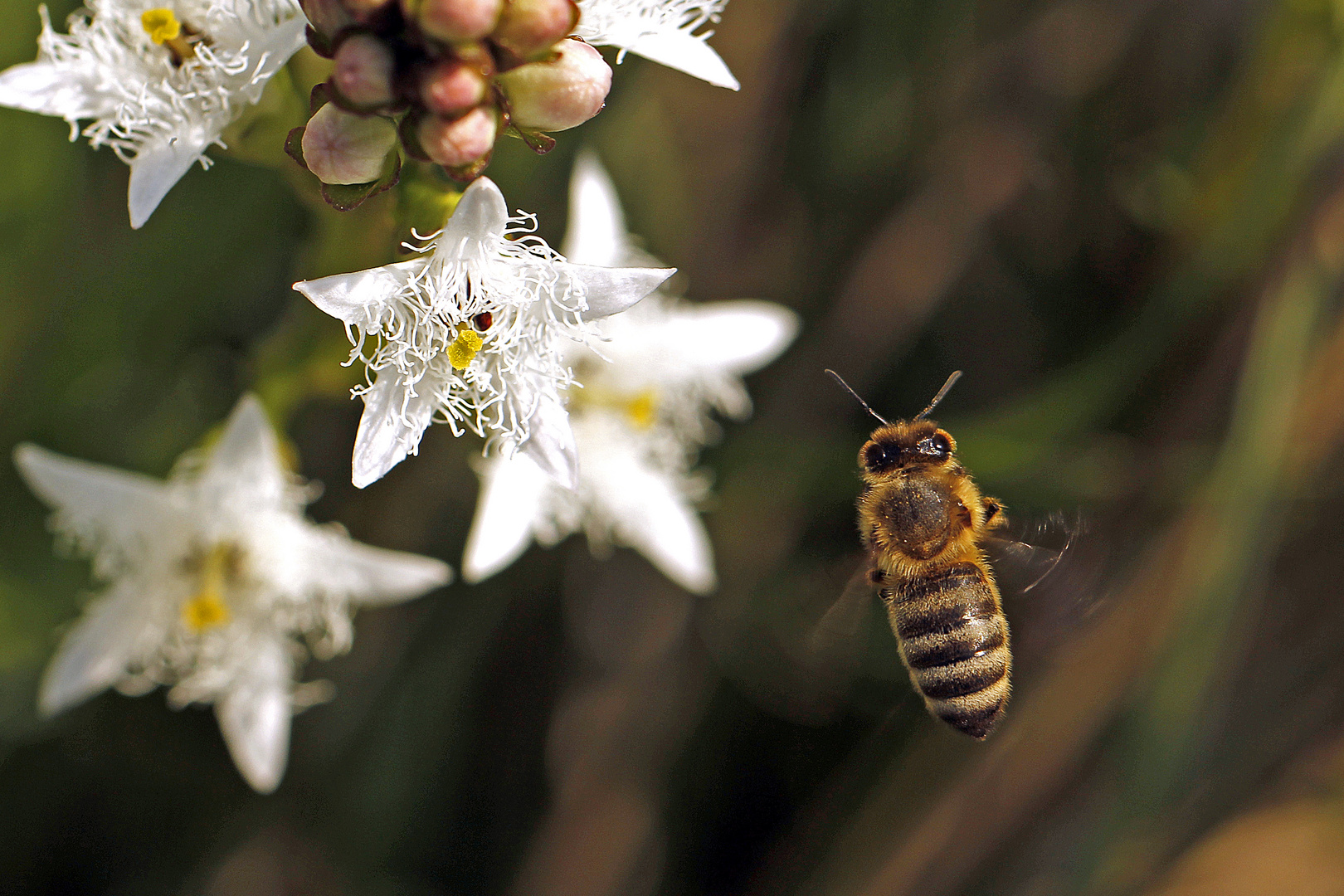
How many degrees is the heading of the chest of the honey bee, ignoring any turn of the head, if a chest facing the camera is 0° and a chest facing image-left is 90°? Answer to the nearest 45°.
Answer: approximately 180°

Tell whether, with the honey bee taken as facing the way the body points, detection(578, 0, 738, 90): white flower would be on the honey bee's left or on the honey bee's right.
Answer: on the honey bee's left
